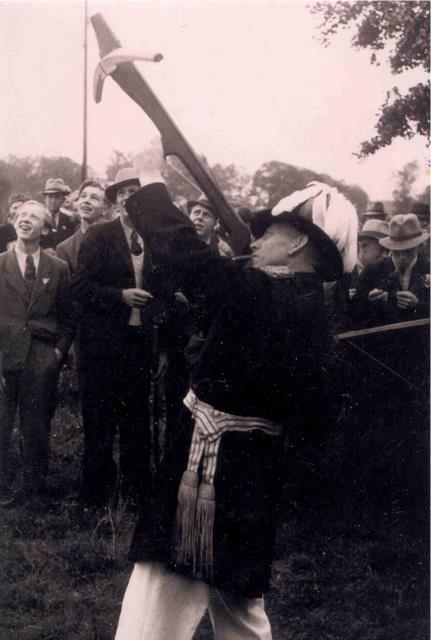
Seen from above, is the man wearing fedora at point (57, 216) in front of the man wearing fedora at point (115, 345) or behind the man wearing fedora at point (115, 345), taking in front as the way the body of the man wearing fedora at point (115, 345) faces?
behind

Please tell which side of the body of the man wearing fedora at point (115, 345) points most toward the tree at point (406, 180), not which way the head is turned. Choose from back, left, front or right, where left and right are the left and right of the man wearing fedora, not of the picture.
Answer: left

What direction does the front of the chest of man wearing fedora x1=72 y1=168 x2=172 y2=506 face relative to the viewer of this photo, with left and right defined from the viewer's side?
facing the viewer and to the right of the viewer

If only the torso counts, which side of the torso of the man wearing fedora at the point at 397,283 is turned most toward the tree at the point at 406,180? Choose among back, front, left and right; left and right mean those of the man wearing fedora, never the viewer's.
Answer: back
